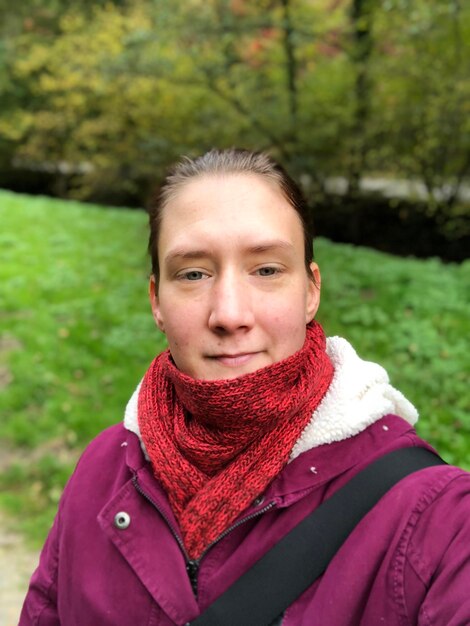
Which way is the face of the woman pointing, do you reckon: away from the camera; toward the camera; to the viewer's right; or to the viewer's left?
toward the camera

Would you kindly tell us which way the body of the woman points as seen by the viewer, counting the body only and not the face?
toward the camera
